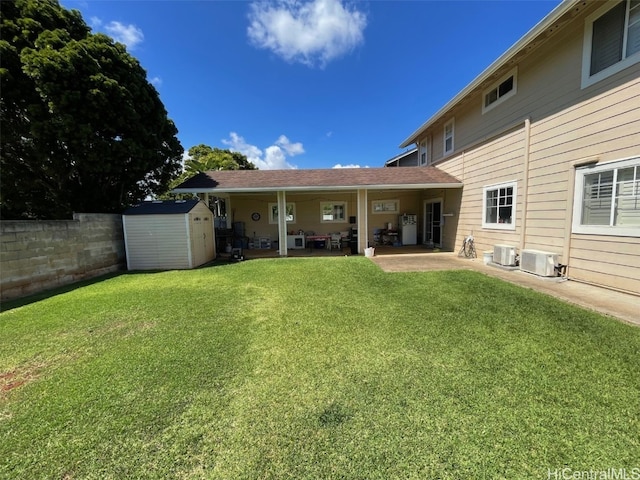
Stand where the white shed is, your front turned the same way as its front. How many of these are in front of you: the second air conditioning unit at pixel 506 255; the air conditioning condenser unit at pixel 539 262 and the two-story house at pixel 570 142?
3

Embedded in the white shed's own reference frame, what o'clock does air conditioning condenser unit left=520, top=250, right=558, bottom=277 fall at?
The air conditioning condenser unit is roughly at 12 o'clock from the white shed.

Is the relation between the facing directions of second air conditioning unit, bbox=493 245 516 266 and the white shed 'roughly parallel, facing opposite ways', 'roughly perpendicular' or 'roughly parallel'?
roughly parallel, facing opposite ways

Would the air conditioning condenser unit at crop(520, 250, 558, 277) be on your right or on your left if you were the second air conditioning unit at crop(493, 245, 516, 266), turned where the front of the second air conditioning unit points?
on your left

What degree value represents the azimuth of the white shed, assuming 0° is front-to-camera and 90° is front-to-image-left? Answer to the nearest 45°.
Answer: approximately 315°

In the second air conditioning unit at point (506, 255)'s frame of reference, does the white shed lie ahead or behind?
ahead

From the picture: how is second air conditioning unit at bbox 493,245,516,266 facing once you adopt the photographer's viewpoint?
facing the viewer and to the left of the viewer

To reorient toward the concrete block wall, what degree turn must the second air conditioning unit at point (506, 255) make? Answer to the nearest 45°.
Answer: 0° — it already faces it

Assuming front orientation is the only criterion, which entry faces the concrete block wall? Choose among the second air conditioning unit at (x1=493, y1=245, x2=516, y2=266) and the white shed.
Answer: the second air conditioning unit
